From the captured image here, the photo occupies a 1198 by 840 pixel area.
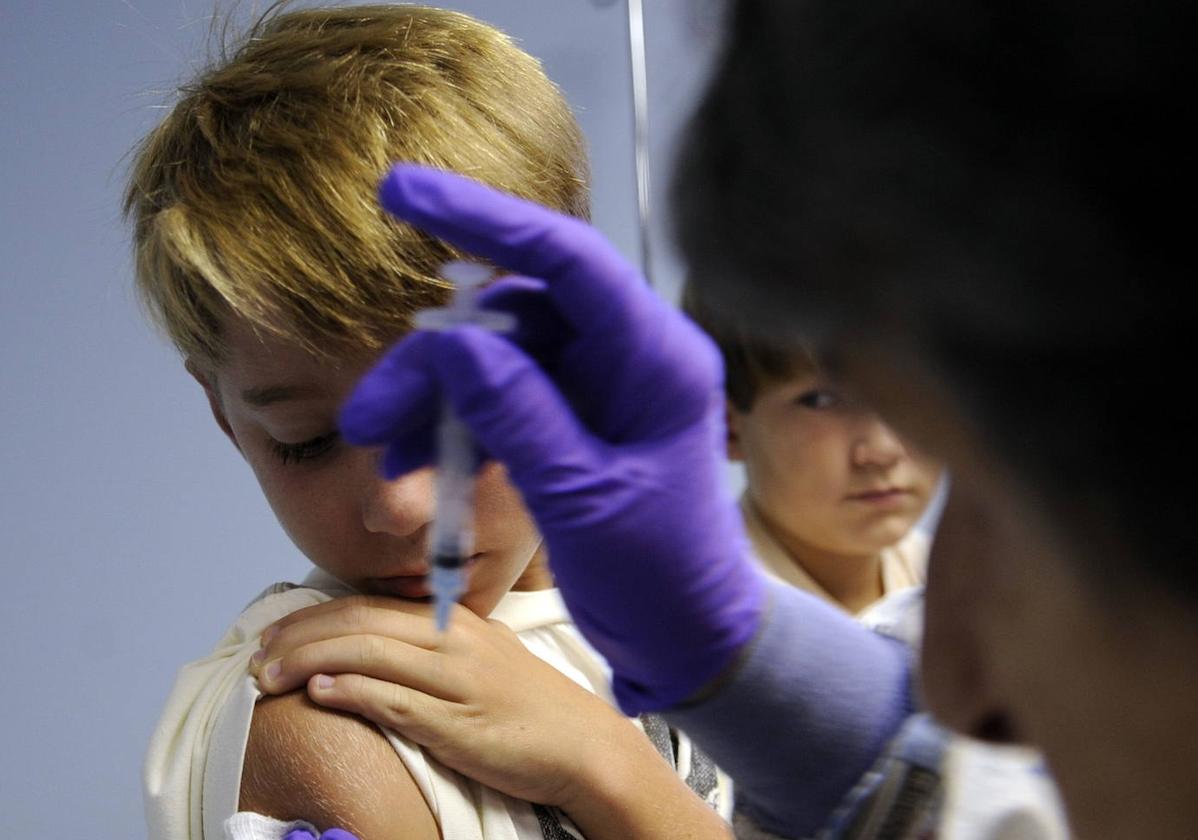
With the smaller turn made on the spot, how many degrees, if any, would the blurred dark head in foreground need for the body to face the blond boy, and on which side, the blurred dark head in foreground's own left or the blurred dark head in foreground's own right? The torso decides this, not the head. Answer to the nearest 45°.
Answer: approximately 45° to the blurred dark head in foreground's own right

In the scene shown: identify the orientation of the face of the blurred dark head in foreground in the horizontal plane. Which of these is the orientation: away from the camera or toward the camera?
away from the camera

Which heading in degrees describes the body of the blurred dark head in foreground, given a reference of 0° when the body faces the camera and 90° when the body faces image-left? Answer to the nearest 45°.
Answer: approximately 90°
